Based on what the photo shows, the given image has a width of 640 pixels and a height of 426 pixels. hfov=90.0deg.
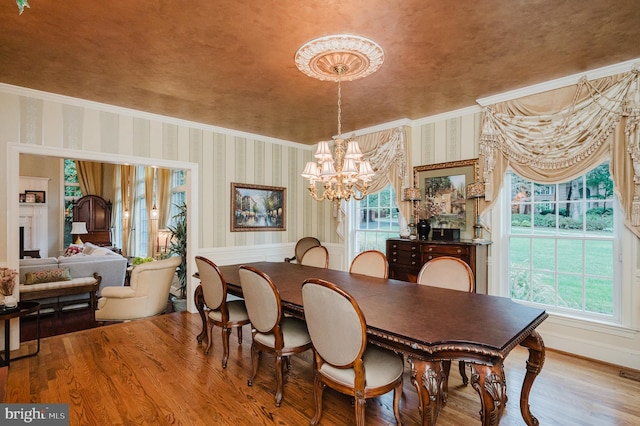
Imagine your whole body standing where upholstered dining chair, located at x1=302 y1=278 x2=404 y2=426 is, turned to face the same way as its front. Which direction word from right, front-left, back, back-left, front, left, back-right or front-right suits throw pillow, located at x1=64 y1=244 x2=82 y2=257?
left

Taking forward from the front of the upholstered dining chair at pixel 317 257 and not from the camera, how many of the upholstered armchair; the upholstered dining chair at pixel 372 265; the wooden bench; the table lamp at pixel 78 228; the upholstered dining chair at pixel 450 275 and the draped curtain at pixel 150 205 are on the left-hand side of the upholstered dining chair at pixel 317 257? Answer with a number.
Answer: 2

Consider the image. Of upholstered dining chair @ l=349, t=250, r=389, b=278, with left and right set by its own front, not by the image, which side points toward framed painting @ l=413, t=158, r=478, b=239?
back

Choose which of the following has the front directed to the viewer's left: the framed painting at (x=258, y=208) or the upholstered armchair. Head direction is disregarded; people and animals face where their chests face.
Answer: the upholstered armchair

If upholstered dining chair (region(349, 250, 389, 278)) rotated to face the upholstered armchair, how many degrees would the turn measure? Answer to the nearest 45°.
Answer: approximately 45° to its right

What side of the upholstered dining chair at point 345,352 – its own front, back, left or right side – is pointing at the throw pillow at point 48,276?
left

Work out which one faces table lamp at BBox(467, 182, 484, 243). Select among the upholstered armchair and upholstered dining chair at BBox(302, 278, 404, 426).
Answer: the upholstered dining chair

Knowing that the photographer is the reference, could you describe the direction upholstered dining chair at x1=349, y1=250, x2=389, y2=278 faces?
facing the viewer and to the left of the viewer

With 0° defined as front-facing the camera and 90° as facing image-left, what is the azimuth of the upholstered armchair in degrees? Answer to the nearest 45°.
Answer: approximately 90°

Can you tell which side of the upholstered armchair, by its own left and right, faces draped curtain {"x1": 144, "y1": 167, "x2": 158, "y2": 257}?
right

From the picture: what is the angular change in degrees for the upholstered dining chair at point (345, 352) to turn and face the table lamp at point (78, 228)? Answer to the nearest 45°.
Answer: approximately 90° to its left

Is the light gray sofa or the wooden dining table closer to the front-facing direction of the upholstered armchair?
the light gray sofa

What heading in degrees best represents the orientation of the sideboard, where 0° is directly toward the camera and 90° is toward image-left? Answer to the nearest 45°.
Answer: approximately 45°

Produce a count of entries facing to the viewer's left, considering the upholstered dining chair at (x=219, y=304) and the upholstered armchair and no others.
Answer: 1

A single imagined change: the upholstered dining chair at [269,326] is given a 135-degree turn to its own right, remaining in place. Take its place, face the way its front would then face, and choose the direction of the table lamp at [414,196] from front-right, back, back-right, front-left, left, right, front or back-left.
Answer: back-left

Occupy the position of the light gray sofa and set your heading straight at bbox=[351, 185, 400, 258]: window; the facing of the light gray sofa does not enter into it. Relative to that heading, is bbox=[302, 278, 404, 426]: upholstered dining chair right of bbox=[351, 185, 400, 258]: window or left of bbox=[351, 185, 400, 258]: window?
right

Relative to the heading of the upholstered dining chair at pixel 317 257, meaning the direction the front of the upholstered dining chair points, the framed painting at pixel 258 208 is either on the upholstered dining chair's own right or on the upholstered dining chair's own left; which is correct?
on the upholstered dining chair's own right

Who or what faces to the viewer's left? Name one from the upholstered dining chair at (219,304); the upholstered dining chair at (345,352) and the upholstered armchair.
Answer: the upholstered armchair
